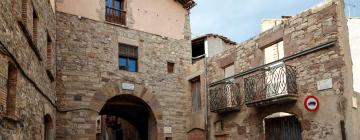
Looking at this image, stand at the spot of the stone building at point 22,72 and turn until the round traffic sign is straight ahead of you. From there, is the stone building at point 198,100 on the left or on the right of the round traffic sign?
left

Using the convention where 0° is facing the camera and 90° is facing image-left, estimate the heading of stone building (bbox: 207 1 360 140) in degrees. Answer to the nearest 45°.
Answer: approximately 45°

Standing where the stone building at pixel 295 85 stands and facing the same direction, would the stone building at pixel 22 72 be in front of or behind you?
in front
